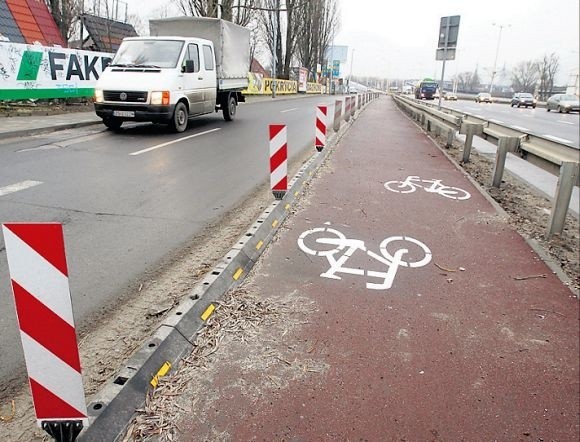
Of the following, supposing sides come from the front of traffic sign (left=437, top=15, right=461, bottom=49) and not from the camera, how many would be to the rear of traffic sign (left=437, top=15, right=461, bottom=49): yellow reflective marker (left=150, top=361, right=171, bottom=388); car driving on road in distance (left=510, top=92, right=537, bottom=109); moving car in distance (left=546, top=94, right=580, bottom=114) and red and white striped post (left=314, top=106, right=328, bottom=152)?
2

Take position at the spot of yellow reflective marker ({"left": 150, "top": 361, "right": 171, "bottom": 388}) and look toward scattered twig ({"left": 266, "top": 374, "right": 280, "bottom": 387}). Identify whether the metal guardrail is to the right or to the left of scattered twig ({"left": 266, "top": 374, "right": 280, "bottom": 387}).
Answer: left

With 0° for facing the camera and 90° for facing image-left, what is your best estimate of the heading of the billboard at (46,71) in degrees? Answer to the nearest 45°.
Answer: approximately 315°
